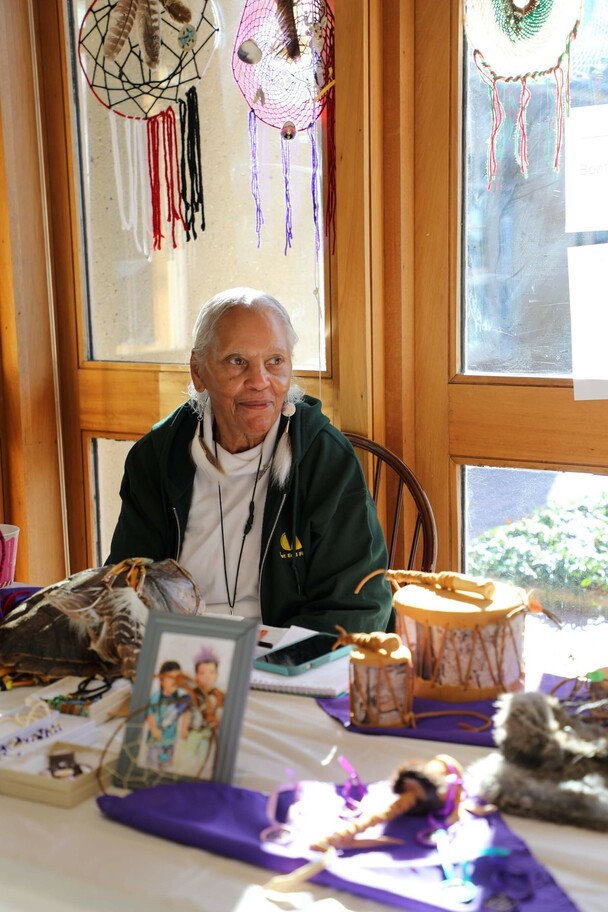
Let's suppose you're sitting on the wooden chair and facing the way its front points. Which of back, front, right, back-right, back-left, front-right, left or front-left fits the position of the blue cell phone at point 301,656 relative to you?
front

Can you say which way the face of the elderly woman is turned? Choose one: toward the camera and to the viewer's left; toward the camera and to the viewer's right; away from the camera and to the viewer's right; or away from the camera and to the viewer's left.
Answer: toward the camera and to the viewer's right

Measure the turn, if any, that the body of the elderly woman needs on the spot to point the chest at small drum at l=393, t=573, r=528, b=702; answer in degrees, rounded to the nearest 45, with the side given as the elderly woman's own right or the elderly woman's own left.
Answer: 0° — they already face it

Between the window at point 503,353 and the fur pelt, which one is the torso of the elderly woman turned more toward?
the fur pelt

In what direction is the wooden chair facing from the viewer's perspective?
toward the camera

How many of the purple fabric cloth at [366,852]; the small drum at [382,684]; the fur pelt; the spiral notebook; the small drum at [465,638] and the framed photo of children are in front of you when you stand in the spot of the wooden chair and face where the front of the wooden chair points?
6

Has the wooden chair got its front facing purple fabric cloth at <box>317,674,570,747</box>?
yes

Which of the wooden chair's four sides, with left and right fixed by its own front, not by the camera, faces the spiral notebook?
front

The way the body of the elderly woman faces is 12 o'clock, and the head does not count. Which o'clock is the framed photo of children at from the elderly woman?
The framed photo of children is roughly at 12 o'clock from the elderly woman.

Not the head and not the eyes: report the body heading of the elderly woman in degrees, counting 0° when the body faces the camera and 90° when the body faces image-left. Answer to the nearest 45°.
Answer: approximately 0°

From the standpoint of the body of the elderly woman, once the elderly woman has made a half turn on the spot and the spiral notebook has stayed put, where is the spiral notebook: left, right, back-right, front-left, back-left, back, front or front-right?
back

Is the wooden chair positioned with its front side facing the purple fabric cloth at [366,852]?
yes
